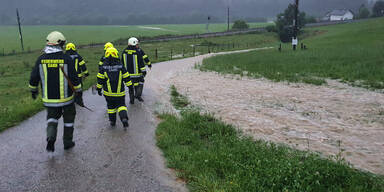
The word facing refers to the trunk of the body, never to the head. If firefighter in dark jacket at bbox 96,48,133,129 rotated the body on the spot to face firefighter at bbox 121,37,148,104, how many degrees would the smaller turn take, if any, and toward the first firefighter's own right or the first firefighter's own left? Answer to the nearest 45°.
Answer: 0° — they already face them

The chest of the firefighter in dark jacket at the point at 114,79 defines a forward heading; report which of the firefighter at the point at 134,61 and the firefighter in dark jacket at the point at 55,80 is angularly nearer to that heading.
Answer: the firefighter

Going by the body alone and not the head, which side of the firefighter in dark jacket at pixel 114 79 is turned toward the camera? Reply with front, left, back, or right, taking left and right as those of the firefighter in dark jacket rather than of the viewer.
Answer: back

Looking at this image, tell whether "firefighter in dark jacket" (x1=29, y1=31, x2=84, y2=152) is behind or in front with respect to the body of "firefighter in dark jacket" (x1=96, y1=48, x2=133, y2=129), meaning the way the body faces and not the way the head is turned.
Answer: behind
